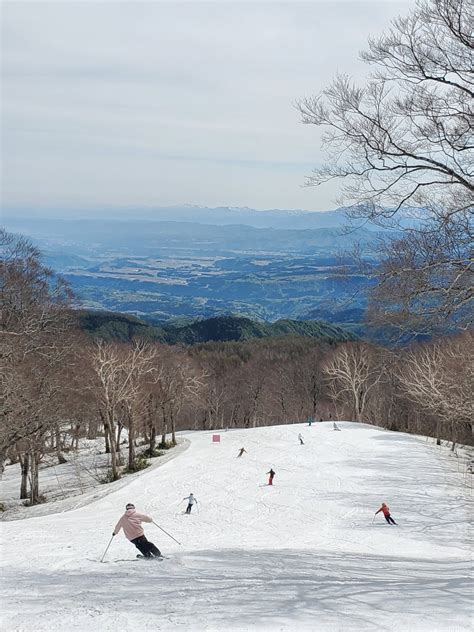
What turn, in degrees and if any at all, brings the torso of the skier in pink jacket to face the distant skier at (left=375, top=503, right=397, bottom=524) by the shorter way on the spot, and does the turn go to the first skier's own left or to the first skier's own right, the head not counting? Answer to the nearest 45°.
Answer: approximately 45° to the first skier's own right

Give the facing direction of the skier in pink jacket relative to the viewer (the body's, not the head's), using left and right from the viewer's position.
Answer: facing away from the viewer
